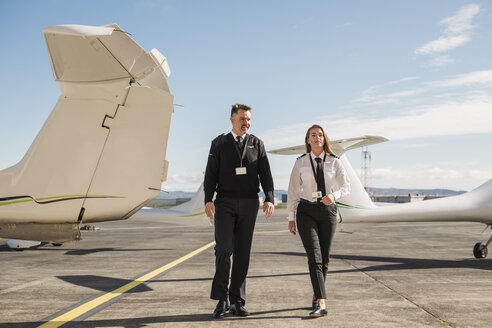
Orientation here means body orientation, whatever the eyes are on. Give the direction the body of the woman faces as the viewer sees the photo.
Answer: toward the camera

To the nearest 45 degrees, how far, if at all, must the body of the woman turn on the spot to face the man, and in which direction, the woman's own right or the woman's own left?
approximately 90° to the woman's own right

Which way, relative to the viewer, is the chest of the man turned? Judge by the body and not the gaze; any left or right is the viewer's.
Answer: facing the viewer

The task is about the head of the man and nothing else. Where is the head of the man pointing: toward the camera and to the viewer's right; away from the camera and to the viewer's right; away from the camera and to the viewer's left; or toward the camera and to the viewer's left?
toward the camera and to the viewer's right

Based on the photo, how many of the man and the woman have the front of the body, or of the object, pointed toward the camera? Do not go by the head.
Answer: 2

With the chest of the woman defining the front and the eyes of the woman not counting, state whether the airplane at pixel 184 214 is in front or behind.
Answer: behind

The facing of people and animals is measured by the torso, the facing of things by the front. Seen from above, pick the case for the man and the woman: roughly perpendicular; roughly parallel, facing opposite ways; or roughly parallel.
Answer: roughly parallel

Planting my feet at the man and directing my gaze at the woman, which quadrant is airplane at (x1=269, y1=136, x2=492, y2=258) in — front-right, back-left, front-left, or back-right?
front-left

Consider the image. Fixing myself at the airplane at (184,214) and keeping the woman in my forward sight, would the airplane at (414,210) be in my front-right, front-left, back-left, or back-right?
front-left

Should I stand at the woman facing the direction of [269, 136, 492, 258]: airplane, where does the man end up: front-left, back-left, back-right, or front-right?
back-left

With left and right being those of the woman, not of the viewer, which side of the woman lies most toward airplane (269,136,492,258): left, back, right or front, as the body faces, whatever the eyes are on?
back

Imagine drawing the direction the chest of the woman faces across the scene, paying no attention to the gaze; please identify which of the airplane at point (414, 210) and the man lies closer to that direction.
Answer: the man

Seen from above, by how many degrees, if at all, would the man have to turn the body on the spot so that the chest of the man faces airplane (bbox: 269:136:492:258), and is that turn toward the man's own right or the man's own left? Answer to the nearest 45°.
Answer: approximately 135° to the man's own left

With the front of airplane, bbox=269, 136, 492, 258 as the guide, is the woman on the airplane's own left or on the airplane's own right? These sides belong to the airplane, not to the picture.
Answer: on the airplane's own right
